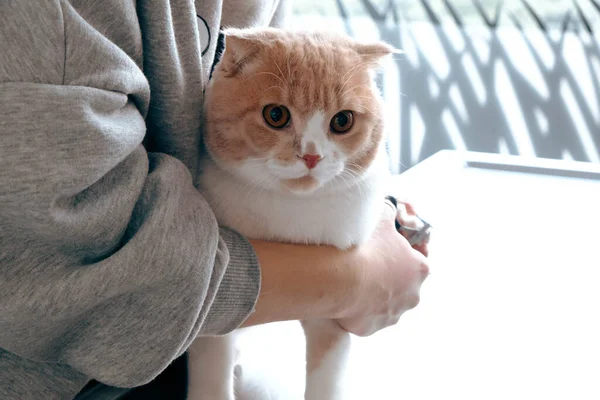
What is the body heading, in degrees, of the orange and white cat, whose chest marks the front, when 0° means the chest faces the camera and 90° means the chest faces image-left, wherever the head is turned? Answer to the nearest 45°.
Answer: approximately 0°
